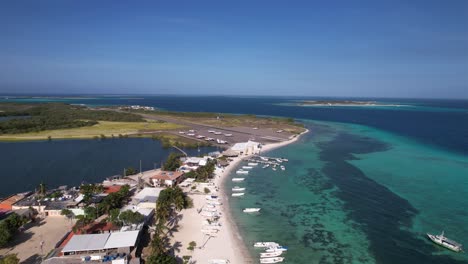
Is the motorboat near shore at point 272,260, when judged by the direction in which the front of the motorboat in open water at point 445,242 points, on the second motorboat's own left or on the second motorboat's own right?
on the second motorboat's own left

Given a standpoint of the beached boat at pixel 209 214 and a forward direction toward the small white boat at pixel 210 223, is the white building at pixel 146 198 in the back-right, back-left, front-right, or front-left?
back-right

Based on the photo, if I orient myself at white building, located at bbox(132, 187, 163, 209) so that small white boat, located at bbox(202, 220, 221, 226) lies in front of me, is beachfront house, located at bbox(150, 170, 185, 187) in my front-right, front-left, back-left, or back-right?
back-left

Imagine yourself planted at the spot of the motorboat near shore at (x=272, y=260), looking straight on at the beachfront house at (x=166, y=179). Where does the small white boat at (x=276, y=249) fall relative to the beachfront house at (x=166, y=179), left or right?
right
